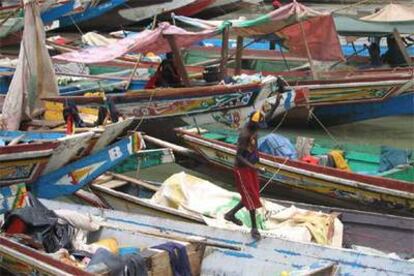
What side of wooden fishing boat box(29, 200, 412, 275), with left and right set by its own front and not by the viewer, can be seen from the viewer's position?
left

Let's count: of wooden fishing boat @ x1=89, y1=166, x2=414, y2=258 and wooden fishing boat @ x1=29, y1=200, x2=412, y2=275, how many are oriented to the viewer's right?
0

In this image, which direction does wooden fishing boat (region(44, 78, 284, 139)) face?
to the viewer's right

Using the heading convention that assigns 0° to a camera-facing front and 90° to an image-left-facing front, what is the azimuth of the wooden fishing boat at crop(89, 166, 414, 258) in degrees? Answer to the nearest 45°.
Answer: approximately 90°

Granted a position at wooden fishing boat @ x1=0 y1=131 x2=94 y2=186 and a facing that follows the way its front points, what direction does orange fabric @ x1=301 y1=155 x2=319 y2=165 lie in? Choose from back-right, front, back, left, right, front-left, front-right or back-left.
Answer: front

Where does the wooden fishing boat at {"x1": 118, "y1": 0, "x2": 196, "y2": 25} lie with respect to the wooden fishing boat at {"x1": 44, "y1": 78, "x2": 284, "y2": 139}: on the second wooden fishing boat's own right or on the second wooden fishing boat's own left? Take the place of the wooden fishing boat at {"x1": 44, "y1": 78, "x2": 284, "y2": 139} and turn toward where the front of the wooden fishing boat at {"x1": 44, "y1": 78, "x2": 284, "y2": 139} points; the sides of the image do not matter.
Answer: on the second wooden fishing boat's own left

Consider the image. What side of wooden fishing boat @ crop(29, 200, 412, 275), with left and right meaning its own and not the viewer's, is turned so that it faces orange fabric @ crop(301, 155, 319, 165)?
right

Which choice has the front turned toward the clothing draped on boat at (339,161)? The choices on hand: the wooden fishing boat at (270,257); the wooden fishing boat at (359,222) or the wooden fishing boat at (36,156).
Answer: the wooden fishing boat at (36,156)

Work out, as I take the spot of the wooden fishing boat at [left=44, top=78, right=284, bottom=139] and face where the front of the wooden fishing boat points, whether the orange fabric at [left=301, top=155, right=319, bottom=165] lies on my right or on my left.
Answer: on my right

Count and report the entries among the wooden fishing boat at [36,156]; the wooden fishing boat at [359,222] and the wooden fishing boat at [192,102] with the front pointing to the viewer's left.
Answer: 1

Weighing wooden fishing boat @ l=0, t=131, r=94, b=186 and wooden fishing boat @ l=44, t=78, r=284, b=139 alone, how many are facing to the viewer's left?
0

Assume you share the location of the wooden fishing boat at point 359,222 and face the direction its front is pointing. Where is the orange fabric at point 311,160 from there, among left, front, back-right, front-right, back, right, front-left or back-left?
right

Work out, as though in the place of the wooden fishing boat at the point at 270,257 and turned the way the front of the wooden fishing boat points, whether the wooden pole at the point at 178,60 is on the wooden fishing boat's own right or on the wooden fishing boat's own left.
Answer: on the wooden fishing boat's own right

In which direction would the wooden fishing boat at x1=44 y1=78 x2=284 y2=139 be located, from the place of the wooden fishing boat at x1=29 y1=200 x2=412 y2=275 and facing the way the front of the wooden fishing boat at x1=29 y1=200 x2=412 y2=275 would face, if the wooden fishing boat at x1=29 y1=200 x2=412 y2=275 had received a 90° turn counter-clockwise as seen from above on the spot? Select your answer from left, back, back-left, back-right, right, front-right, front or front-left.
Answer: back

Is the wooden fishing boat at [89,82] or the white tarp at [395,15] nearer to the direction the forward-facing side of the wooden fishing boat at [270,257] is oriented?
the wooden fishing boat
